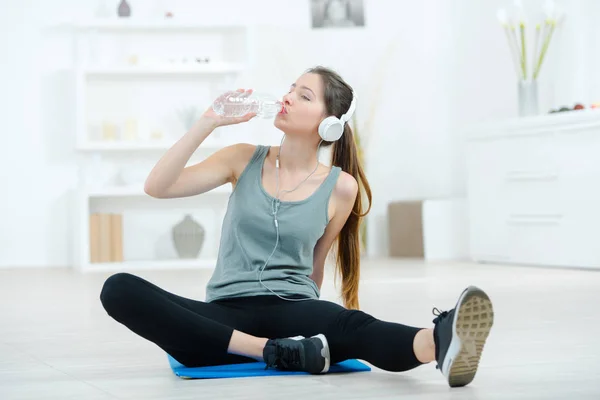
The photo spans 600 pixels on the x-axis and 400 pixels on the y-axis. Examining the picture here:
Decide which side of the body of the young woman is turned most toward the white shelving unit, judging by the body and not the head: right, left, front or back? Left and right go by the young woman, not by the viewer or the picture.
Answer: back

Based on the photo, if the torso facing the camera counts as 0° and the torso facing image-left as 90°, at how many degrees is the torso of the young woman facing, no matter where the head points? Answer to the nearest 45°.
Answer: approximately 0°

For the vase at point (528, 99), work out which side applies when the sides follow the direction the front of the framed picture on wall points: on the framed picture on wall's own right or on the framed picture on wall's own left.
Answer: on the framed picture on wall's own left

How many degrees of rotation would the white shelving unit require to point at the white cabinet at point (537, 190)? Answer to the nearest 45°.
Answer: approximately 45° to its left

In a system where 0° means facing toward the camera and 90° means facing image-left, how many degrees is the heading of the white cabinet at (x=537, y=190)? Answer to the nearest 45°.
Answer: approximately 45°
